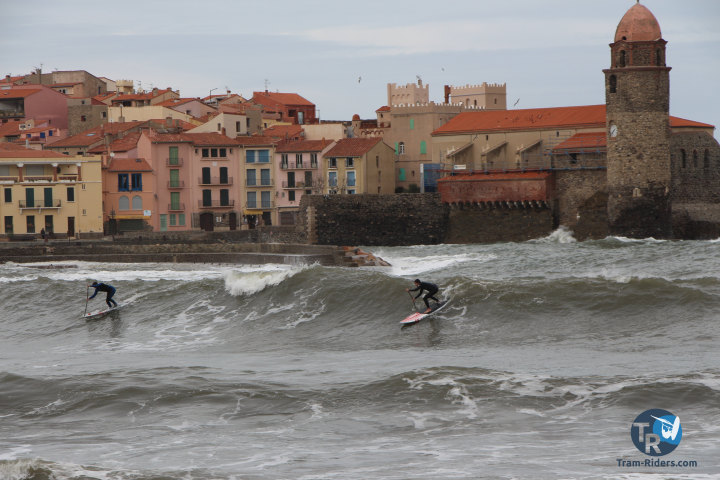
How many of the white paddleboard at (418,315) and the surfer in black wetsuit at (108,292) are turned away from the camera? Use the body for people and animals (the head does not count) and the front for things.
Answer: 0

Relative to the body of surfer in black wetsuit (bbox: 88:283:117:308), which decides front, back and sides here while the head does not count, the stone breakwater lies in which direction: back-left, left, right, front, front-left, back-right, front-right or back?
right

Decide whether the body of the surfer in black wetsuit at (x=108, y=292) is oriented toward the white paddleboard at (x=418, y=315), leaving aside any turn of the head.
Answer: no

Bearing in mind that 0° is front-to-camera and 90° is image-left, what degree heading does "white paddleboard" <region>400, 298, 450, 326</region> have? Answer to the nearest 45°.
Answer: approximately 45°

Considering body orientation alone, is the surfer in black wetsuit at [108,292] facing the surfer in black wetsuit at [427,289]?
no

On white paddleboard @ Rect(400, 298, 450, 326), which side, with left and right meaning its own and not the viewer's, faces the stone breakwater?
right

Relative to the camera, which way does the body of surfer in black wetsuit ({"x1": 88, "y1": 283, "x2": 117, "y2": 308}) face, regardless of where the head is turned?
to the viewer's left
